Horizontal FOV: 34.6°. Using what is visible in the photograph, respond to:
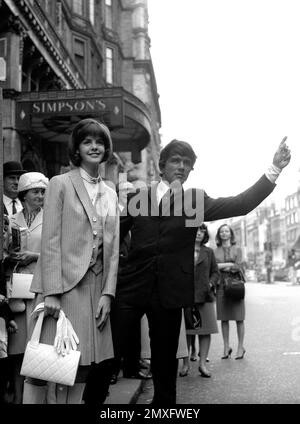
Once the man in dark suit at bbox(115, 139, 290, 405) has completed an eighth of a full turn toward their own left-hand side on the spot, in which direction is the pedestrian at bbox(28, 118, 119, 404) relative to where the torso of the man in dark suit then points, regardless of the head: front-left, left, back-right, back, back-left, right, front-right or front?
right

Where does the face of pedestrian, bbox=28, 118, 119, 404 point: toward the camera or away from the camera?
toward the camera

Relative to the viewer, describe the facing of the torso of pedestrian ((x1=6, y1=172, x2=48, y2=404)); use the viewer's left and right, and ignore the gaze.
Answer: facing the viewer and to the right of the viewer

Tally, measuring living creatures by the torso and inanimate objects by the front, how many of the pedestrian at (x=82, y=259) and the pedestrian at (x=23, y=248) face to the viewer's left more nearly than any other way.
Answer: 0

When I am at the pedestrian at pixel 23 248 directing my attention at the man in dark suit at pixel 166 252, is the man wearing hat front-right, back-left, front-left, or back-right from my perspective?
back-left

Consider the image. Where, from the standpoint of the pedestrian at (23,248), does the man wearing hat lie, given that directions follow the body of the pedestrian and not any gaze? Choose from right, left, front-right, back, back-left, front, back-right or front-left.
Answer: back-left

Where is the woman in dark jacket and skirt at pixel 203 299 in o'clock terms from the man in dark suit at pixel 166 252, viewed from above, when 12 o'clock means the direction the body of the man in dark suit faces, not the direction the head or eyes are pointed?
The woman in dark jacket and skirt is roughly at 6 o'clock from the man in dark suit.

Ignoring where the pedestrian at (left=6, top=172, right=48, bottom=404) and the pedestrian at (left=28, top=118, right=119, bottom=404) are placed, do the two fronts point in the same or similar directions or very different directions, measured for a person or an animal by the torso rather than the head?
same or similar directions

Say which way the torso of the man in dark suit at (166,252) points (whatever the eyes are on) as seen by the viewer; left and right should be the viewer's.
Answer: facing the viewer

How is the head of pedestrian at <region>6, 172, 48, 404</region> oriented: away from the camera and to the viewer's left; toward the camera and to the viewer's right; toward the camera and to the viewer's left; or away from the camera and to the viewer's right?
toward the camera and to the viewer's right

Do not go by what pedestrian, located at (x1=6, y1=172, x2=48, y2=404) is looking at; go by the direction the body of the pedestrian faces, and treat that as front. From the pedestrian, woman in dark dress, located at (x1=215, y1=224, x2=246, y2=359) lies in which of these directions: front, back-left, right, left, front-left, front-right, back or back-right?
left

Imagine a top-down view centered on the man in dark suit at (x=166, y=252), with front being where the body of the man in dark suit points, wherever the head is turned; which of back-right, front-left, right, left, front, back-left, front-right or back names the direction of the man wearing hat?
back-right
